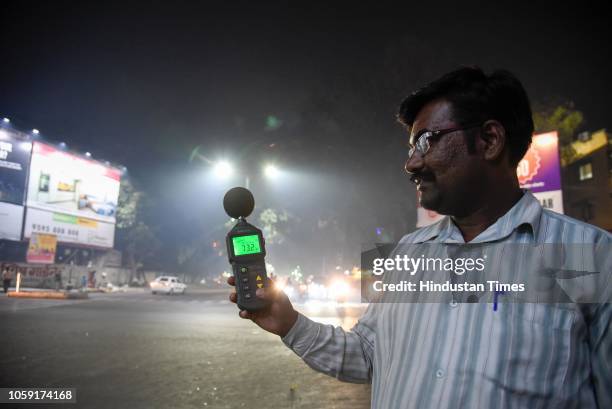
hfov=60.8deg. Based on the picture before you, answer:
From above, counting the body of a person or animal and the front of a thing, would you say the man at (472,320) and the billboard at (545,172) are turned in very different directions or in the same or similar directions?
same or similar directions

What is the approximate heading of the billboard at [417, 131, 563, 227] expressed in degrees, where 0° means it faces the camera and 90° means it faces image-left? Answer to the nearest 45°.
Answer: approximately 45°

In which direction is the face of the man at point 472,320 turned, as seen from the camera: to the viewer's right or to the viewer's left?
to the viewer's left

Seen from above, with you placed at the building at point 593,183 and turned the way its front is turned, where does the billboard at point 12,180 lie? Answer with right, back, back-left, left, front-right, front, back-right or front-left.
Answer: front

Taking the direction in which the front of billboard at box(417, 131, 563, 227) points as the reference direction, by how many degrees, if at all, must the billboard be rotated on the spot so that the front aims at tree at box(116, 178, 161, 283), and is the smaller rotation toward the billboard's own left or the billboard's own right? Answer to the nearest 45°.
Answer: approximately 90° to the billboard's own right

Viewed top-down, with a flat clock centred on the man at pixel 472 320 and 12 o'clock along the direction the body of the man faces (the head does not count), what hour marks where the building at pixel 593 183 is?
The building is roughly at 5 o'clock from the man.

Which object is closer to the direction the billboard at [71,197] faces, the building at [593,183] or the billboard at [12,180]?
the building

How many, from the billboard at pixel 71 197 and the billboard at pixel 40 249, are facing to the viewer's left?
0

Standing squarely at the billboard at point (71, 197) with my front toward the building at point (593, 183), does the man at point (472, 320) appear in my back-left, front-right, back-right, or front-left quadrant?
front-right

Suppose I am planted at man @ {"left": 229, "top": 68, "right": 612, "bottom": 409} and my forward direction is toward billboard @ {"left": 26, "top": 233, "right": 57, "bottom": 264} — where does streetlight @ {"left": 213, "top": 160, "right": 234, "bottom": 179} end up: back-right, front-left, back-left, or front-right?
front-right

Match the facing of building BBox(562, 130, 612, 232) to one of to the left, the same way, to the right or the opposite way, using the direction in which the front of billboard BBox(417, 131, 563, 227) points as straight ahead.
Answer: the same way

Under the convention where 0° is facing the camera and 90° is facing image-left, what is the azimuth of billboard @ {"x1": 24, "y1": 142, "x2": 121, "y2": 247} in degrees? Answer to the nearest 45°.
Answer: approximately 315°

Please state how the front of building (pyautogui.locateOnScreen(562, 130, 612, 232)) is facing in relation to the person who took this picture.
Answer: facing the viewer and to the left of the viewer

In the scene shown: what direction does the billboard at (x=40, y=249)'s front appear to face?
toward the camera
